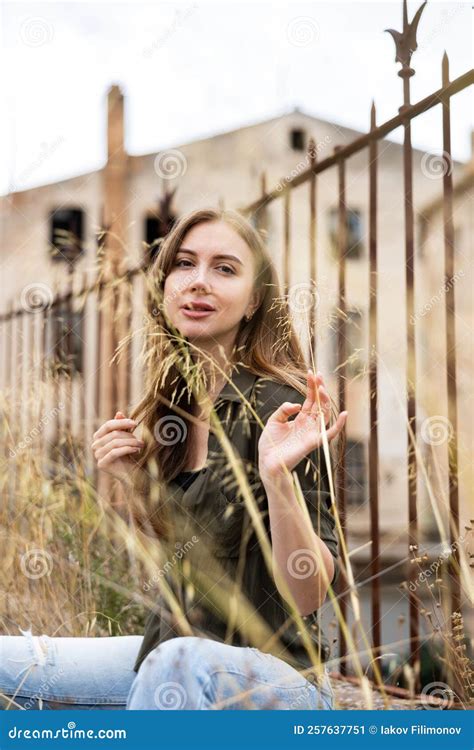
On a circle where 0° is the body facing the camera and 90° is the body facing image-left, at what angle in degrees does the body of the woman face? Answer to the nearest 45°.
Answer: approximately 45°
